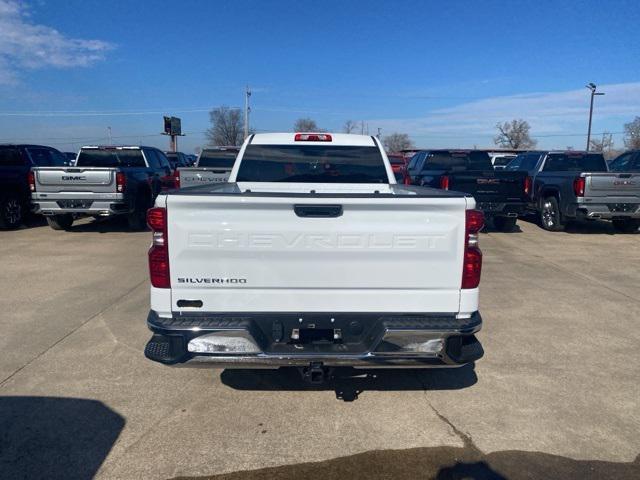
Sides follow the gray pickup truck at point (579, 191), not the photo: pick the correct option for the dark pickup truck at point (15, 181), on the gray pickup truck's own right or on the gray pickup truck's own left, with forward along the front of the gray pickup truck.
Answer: on the gray pickup truck's own left

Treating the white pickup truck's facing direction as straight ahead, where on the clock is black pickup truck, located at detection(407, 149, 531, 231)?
The black pickup truck is roughly at 1 o'clock from the white pickup truck.

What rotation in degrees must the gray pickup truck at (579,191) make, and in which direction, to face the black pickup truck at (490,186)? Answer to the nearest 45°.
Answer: approximately 90° to its left

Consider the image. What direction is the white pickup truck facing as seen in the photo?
away from the camera

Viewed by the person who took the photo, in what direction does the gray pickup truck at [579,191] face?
facing away from the viewer and to the left of the viewer

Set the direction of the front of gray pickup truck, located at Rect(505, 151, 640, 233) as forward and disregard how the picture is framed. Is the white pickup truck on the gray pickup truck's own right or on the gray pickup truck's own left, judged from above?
on the gray pickup truck's own left
